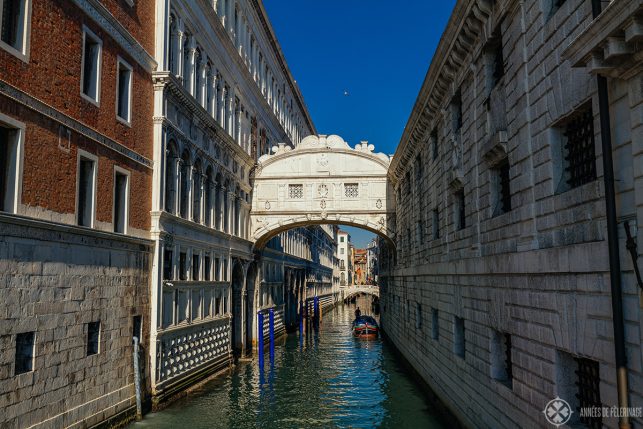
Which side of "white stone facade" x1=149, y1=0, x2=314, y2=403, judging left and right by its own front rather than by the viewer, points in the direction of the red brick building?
right

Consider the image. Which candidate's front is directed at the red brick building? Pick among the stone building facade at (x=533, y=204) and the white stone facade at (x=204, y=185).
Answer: the stone building facade

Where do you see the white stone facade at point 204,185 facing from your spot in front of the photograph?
facing to the right of the viewer

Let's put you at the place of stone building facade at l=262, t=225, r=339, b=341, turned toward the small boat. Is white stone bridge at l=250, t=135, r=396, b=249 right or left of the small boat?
right

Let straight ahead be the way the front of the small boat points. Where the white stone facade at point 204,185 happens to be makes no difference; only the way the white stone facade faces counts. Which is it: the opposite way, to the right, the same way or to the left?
to the left

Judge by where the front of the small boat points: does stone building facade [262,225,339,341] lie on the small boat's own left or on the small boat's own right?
on the small boat's own right

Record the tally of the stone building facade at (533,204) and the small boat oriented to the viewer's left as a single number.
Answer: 1

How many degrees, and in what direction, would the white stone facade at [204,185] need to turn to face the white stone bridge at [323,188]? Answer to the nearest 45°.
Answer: approximately 45° to its left

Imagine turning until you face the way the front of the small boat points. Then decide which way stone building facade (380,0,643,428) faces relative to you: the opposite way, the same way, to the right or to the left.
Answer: to the right

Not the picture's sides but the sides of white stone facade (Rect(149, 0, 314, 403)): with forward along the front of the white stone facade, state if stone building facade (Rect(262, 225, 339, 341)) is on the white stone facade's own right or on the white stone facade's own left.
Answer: on the white stone facade's own left

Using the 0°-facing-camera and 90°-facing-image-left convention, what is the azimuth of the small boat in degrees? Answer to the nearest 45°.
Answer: approximately 0°

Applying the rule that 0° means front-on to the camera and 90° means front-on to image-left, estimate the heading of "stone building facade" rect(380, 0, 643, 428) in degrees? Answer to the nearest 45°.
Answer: approximately 90°

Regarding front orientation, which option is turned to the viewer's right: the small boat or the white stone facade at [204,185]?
the white stone facade

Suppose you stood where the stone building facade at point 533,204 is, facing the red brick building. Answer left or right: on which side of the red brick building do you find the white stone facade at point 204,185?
right

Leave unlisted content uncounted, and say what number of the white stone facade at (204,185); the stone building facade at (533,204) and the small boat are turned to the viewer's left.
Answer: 1

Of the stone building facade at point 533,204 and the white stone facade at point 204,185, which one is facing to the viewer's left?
the stone building facade

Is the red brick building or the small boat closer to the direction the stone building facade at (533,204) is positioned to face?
the red brick building
